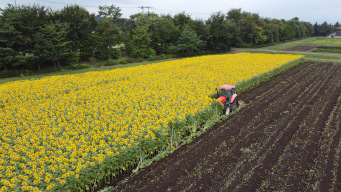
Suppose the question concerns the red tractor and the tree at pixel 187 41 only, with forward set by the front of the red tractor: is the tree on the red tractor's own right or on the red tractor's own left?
on the red tractor's own right

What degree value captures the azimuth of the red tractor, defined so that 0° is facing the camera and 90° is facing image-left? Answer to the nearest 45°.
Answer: approximately 45°

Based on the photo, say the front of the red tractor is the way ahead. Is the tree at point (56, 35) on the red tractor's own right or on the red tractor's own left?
on the red tractor's own right

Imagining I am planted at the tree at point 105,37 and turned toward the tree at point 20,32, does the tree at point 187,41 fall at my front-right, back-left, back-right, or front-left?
back-left

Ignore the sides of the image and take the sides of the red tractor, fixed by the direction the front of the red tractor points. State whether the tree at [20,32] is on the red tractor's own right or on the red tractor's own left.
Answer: on the red tractor's own right

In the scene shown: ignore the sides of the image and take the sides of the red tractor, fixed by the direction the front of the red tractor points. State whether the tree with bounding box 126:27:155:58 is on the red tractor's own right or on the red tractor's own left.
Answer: on the red tractor's own right

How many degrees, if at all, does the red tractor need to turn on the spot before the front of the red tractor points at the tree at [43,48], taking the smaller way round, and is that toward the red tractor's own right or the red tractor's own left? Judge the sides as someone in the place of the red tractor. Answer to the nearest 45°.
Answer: approximately 90° to the red tractor's own right

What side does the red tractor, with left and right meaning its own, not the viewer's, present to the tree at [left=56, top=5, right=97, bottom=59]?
right
